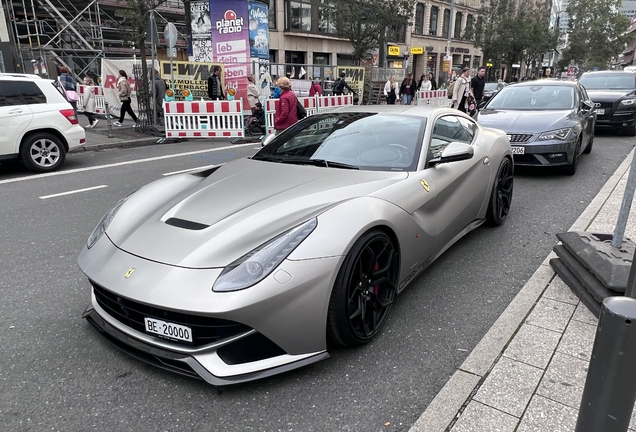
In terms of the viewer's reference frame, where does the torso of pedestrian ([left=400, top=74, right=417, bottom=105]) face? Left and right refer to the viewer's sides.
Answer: facing the viewer

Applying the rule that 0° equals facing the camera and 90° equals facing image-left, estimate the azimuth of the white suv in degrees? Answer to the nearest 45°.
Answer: approximately 90°

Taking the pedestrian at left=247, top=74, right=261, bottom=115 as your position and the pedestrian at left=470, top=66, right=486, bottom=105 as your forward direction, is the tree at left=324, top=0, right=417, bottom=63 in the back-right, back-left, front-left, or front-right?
front-left

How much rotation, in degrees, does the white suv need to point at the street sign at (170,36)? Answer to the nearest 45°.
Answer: approximately 135° to its right

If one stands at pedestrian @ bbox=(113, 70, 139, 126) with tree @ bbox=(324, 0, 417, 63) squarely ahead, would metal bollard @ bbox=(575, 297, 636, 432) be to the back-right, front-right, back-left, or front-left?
back-right

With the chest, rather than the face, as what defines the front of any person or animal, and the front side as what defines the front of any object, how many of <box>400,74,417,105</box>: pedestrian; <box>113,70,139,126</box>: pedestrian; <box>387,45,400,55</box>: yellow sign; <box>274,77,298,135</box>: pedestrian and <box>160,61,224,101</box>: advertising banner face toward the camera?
3

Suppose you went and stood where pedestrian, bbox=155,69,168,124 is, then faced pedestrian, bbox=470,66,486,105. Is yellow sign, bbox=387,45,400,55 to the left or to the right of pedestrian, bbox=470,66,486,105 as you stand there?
left

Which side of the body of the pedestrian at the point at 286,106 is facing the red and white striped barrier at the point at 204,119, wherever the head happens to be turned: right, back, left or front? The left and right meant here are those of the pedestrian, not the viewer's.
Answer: front

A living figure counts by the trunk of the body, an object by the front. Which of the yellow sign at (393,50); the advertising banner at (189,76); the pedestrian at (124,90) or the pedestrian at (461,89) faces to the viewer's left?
the pedestrian at (124,90)

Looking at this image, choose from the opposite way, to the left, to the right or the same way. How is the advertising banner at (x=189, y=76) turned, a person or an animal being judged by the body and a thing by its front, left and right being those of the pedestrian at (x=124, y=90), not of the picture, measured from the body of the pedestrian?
to the left

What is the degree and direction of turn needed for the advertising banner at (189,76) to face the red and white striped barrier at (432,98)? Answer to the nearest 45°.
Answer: approximately 90° to its left

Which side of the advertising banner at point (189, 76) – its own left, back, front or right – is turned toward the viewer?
front

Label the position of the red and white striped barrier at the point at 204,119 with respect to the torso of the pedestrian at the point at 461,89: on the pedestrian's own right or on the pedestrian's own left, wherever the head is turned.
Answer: on the pedestrian's own right

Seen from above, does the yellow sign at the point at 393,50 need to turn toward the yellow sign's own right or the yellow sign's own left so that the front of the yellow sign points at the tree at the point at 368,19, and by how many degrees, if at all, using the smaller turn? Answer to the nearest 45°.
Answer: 0° — it already faces it

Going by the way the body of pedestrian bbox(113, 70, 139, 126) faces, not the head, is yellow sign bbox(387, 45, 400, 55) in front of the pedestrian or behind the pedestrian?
behind
